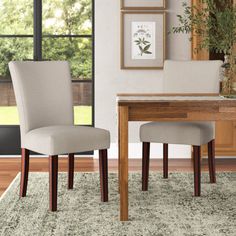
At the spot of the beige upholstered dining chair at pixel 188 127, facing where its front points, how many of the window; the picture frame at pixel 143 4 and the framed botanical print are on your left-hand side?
0

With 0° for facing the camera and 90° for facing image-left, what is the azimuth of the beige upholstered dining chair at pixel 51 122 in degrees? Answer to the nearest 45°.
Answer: approximately 315°

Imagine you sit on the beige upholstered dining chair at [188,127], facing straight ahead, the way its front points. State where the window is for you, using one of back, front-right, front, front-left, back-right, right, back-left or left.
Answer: right

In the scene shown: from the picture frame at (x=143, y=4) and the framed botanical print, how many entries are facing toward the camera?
2

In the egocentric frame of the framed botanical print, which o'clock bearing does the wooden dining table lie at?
The wooden dining table is roughly at 12 o'clock from the framed botanical print.

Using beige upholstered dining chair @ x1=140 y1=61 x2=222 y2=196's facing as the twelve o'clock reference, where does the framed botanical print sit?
The framed botanical print is roughly at 4 o'clock from the beige upholstered dining chair.

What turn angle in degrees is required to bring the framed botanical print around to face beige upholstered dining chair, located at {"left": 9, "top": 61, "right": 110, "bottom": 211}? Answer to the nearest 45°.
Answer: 0° — it already faces it

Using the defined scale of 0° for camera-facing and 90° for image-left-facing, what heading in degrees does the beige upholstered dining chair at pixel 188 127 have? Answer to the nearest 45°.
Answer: approximately 45°

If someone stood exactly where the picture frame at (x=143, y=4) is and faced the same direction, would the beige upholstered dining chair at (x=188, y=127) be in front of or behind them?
in front

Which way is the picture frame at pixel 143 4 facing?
toward the camera

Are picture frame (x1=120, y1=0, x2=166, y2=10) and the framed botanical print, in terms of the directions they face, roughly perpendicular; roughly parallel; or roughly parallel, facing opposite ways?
roughly parallel

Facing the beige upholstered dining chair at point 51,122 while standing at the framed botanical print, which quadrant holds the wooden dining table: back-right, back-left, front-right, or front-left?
front-left

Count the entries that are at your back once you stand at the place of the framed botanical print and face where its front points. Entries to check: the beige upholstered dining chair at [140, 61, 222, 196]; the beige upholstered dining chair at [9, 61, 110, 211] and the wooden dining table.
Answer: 0

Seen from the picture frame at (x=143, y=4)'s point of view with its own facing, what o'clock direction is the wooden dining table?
The wooden dining table is roughly at 12 o'clock from the picture frame.
